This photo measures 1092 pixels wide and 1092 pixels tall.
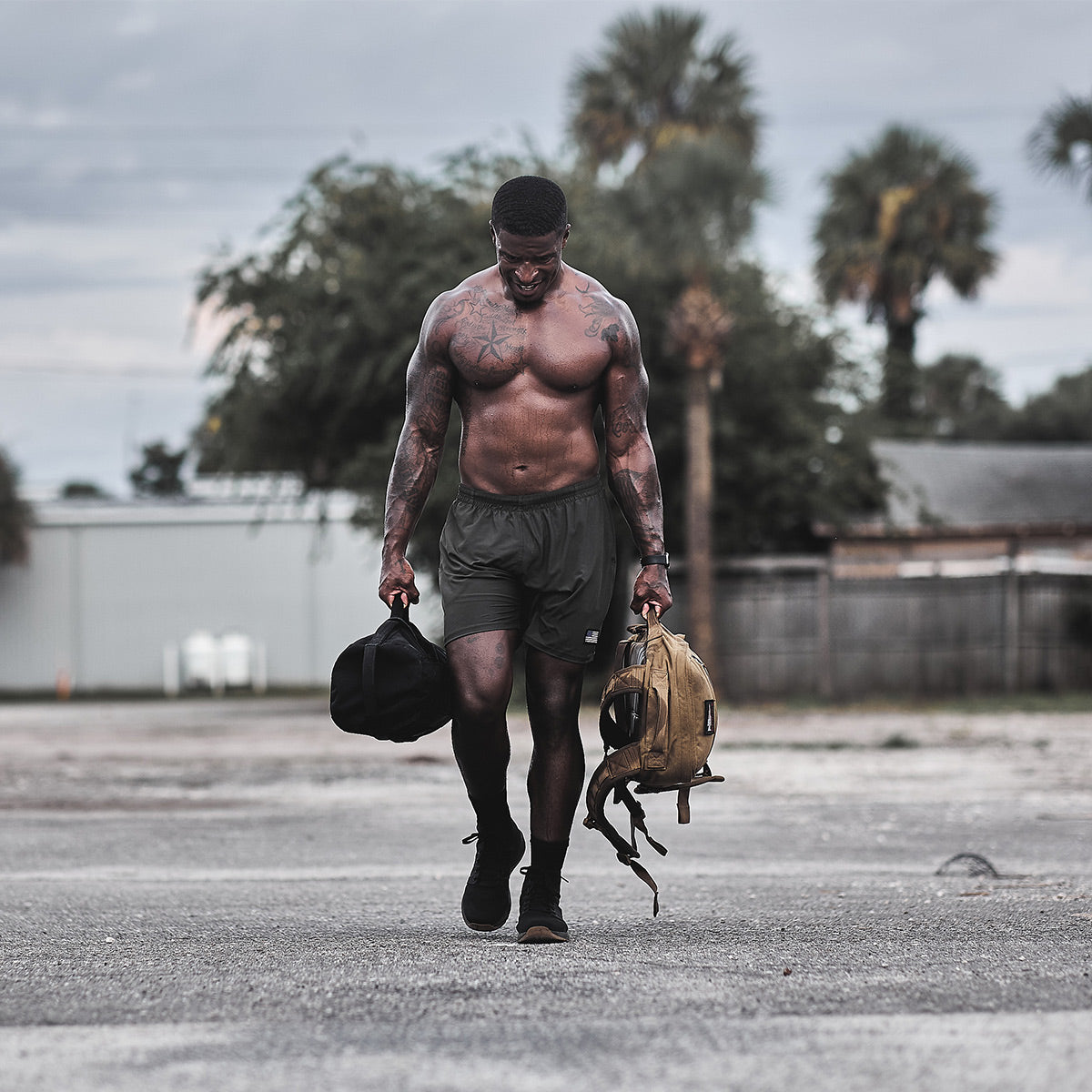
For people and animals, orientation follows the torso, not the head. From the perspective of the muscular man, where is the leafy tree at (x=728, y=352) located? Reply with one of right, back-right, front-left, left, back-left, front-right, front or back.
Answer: back

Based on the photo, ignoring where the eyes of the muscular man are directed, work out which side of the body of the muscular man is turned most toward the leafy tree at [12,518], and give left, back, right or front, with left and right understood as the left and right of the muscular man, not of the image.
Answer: back

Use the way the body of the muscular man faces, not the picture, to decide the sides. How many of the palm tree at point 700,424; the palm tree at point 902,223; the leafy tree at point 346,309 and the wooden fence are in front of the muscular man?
0

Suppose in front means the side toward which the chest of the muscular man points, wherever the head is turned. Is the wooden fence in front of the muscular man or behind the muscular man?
behind

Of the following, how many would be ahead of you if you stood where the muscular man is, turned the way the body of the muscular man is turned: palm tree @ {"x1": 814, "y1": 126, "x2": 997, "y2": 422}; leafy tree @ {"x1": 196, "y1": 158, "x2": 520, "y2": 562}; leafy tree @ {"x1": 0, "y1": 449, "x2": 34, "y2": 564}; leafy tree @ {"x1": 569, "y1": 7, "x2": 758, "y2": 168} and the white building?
0

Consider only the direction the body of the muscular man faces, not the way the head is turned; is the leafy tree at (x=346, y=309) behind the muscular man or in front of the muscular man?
behind

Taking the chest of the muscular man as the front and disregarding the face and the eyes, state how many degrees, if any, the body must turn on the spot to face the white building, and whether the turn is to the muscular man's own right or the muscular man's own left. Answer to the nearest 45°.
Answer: approximately 180°

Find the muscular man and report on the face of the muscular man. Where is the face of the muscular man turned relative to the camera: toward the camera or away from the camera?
toward the camera

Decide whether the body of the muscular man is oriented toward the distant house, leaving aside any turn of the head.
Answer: no

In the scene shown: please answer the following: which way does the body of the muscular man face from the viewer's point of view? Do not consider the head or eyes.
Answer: toward the camera

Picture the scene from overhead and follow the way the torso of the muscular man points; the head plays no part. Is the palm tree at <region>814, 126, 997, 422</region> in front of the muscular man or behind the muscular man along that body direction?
behind

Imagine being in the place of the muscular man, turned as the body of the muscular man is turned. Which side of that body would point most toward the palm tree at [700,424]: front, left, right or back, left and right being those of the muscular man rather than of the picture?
back

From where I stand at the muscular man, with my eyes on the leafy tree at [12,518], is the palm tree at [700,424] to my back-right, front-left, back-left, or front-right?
front-right

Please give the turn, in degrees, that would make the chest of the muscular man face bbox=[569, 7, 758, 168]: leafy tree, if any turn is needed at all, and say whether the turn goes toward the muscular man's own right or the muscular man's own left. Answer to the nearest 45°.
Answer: approximately 180°

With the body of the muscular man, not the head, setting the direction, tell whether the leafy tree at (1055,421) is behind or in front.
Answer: behind
